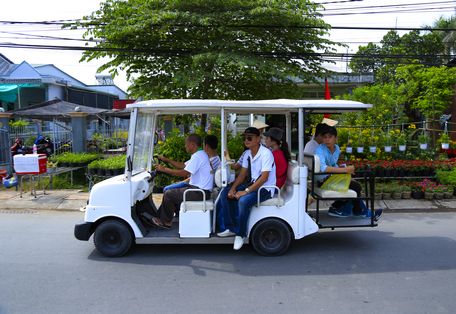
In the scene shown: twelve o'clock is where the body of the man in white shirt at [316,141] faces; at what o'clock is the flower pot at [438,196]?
The flower pot is roughly at 10 o'clock from the man in white shirt.

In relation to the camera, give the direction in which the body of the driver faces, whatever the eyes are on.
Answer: to the viewer's left

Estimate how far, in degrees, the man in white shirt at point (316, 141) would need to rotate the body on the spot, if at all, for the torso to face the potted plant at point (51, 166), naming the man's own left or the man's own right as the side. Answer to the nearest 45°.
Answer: approximately 135° to the man's own left

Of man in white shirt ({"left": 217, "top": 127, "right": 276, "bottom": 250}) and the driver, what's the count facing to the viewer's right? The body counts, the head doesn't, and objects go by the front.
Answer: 0

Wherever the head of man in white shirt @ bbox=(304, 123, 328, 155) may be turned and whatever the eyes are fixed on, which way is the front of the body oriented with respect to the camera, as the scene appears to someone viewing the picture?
to the viewer's right

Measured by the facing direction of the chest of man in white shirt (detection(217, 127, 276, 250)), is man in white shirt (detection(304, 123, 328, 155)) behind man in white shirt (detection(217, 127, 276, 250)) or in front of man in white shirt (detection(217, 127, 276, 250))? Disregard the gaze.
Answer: behind

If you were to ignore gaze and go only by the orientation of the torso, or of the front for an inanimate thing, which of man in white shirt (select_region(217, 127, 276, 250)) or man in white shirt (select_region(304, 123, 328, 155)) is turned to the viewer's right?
man in white shirt (select_region(304, 123, 328, 155))

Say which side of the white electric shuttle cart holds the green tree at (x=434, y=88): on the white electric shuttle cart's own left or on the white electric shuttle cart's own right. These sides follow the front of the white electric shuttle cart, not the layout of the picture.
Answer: on the white electric shuttle cart's own right

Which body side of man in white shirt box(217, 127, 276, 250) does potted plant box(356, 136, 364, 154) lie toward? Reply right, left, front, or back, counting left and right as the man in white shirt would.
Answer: back

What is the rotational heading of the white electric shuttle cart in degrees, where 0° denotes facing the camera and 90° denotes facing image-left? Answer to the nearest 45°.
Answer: approximately 90°

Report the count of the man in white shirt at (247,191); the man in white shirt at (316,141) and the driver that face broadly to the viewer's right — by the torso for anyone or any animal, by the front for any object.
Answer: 1

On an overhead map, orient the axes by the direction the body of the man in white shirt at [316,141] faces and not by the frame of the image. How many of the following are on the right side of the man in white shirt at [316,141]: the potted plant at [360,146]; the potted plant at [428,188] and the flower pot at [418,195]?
0
